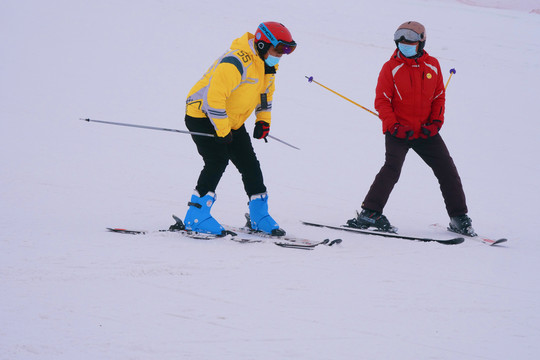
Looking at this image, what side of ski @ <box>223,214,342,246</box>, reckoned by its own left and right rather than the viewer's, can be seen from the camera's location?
right

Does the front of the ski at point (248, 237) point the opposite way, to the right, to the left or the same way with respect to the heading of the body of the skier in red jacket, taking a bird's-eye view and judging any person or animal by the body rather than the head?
to the left

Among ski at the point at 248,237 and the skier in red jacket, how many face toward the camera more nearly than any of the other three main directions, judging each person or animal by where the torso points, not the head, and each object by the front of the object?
1

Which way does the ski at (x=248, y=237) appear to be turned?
to the viewer's right
